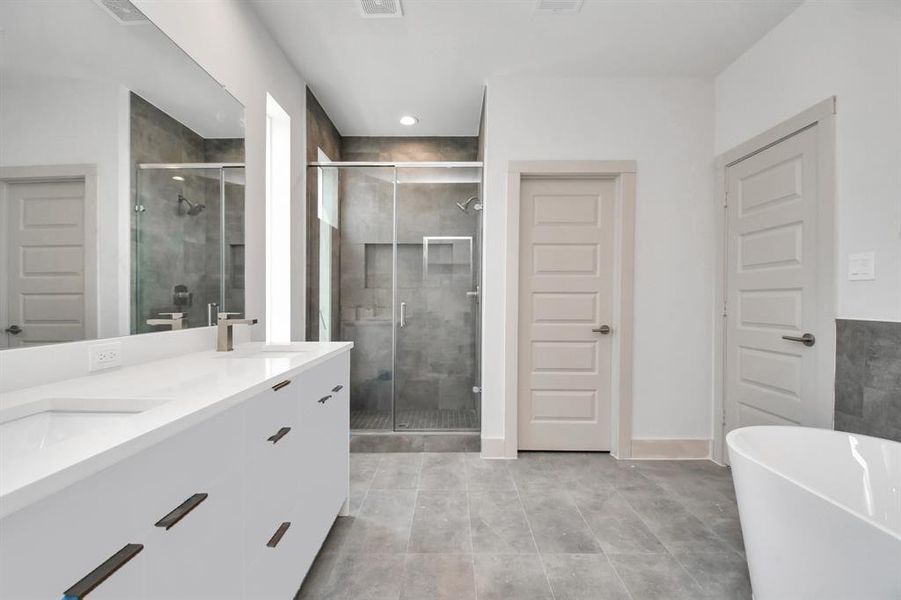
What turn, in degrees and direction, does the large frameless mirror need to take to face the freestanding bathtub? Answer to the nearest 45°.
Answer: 0° — it already faces it

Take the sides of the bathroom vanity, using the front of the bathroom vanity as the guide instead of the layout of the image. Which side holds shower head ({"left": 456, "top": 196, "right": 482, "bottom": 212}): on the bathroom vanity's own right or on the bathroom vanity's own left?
on the bathroom vanity's own left

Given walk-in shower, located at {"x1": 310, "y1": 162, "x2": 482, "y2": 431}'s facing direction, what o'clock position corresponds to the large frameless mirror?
The large frameless mirror is roughly at 1 o'clock from the walk-in shower.

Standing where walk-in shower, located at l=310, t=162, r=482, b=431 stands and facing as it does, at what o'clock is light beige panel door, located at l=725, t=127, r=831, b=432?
The light beige panel door is roughly at 10 o'clock from the walk-in shower.

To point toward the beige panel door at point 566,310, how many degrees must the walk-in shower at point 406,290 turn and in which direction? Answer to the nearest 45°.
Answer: approximately 45° to its left

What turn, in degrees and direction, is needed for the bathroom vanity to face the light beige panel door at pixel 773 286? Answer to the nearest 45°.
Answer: approximately 45° to its left
